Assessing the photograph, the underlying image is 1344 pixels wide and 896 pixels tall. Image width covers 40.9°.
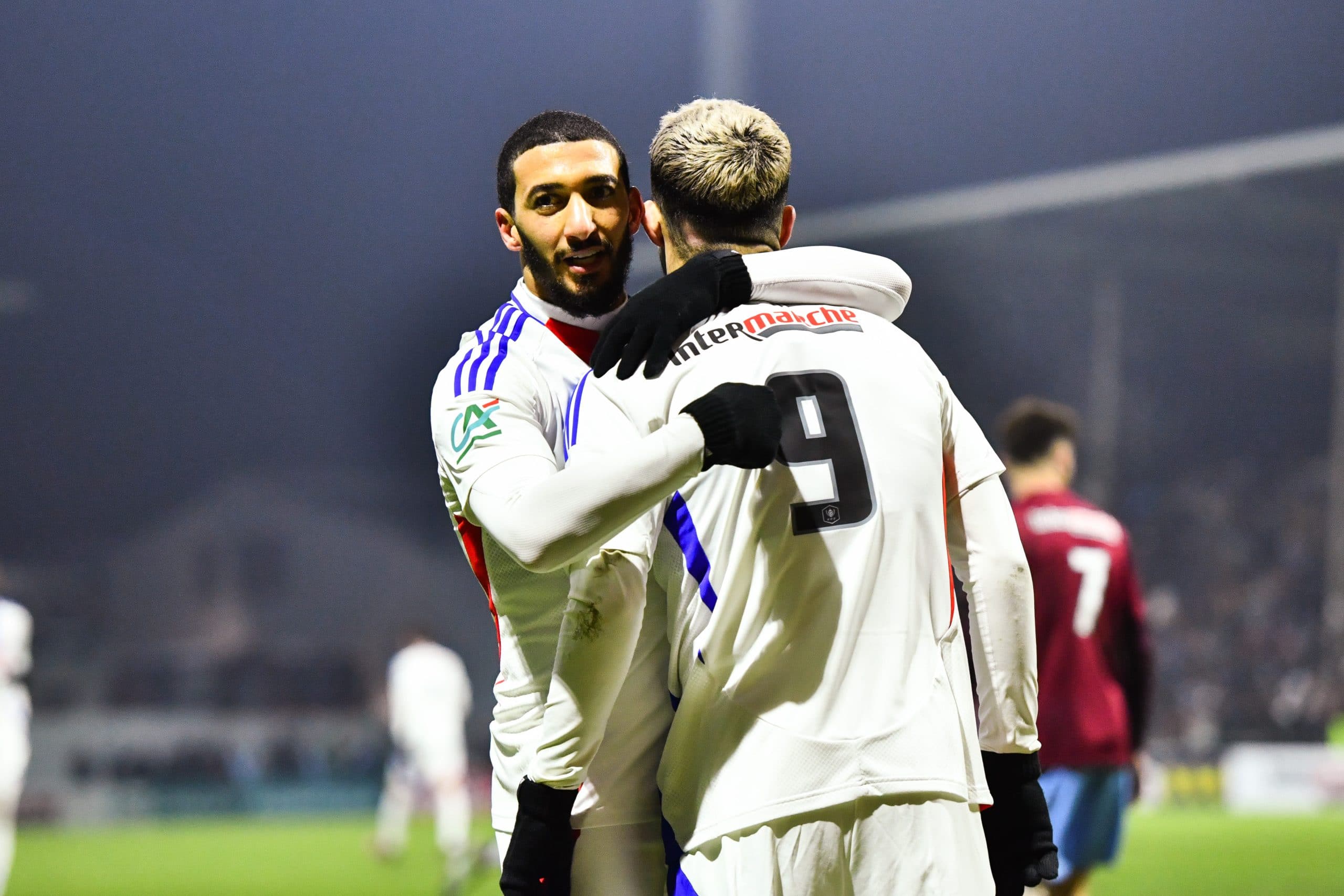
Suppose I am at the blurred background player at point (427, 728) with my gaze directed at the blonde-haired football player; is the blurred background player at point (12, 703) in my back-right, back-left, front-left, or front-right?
front-right

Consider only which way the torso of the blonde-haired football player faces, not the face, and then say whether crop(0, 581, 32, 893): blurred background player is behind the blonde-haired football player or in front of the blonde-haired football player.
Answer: in front

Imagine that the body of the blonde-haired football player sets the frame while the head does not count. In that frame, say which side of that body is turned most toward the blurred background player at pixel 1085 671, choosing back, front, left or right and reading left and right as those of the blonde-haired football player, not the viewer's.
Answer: front

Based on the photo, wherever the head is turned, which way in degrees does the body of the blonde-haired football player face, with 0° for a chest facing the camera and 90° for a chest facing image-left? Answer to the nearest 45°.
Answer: approximately 180°

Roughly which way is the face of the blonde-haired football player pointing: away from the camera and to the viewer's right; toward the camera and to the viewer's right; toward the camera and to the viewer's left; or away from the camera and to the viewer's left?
away from the camera and to the viewer's left

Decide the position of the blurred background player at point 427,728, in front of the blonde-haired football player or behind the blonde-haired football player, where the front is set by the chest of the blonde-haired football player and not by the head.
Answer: in front
